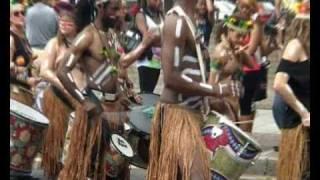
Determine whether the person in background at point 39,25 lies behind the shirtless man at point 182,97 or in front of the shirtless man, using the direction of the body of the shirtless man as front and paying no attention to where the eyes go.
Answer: behind

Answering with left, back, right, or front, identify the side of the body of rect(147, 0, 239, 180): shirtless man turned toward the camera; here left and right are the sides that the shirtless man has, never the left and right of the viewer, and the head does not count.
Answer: right

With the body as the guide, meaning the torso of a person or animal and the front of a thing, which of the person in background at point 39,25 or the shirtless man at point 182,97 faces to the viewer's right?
the shirtless man

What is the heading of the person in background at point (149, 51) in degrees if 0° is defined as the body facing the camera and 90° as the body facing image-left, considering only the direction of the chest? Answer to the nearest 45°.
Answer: approximately 315°

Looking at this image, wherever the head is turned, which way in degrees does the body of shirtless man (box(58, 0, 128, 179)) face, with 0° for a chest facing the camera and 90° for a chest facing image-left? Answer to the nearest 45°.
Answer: approximately 315°

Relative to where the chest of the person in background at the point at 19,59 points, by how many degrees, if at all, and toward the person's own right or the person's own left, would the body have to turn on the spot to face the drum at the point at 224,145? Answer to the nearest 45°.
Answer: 0° — they already face it

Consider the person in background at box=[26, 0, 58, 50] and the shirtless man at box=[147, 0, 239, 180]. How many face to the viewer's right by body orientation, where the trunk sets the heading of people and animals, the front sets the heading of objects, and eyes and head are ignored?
1
